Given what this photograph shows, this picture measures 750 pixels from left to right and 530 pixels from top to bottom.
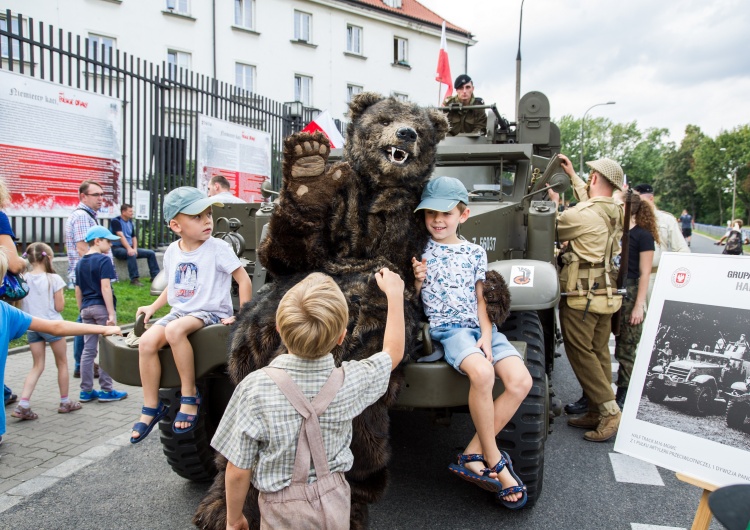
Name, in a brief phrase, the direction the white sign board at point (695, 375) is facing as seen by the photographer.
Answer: facing the viewer and to the left of the viewer

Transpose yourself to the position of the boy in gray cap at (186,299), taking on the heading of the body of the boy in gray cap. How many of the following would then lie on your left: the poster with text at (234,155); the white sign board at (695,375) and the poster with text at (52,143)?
1

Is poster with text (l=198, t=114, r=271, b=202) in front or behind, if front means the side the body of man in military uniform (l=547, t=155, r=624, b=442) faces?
in front

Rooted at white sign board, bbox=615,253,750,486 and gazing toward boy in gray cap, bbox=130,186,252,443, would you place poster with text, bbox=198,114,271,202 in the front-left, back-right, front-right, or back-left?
front-right

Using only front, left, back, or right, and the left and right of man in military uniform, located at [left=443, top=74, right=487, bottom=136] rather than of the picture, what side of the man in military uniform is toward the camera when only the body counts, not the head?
front

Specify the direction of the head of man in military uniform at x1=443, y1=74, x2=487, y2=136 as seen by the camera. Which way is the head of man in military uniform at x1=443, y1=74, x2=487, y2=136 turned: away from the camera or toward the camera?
toward the camera

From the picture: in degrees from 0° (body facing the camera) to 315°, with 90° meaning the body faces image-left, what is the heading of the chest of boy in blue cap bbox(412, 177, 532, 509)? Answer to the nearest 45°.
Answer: approximately 0°

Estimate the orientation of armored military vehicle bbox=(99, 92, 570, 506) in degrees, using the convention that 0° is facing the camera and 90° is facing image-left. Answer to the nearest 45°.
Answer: approximately 45°

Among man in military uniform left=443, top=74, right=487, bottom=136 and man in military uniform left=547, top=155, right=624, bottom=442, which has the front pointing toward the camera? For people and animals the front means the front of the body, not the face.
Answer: man in military uniform left=443, top=74, right=487, bottom=136

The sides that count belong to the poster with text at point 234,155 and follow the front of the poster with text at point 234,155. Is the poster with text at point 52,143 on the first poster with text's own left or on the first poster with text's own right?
on the first poster with text's own right

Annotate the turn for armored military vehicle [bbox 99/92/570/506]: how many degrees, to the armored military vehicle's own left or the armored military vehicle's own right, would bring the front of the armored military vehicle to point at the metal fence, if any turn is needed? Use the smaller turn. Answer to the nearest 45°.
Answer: approximately 90° to the armored military vehicle's own right

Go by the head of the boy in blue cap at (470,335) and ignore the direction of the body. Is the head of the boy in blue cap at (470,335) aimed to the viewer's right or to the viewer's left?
to the viewer's left

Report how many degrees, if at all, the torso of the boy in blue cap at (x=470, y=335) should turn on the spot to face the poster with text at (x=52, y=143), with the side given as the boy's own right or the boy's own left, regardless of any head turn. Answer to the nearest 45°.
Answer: approximately 135° to the boy's own right
